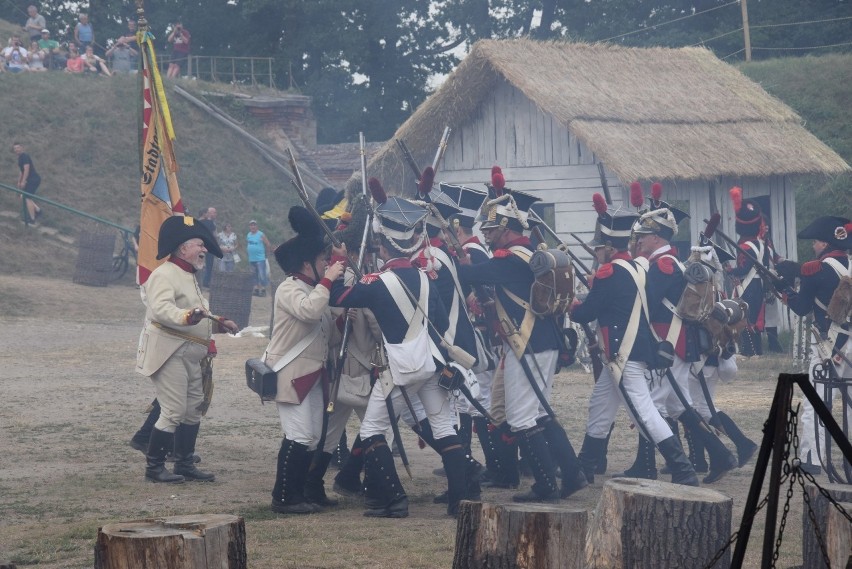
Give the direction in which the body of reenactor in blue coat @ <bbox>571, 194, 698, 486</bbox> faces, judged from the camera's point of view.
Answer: to the viewer's left

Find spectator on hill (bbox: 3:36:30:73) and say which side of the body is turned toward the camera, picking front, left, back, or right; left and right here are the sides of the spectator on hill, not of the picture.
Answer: front

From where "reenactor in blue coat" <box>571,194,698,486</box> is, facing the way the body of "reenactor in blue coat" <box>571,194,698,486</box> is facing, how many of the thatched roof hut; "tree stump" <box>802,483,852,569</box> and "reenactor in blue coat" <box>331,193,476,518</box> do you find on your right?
1

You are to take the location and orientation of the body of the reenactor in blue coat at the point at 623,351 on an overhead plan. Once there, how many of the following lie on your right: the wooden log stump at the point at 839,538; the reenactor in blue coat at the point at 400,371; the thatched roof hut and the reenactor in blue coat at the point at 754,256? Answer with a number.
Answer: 2

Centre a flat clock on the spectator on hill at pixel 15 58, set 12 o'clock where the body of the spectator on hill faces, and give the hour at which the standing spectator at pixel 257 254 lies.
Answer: The standing spectator is roughly at 11 o'clock from the spectator on hill.

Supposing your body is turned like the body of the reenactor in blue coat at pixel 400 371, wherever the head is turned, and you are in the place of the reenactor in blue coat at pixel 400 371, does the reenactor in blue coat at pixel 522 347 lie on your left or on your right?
on your right

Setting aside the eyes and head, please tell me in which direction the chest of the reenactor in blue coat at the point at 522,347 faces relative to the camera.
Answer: to the viewer's left

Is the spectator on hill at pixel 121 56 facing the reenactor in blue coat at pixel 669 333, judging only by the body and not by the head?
yes

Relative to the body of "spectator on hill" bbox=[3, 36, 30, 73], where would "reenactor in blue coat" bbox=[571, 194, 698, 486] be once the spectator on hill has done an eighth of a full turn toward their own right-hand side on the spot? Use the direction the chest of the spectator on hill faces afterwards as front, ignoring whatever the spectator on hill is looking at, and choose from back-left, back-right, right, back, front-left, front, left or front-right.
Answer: front-left

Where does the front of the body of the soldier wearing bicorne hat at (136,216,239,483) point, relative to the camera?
to the viewer's right

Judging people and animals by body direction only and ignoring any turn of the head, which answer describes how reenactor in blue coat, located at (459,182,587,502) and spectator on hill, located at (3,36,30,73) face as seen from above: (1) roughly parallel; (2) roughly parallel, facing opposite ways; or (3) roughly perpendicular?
roughly perpendicular

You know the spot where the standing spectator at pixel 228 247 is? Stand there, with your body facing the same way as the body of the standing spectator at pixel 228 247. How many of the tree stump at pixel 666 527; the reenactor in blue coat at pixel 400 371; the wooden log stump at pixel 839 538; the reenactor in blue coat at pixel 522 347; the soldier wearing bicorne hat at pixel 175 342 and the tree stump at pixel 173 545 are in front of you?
6

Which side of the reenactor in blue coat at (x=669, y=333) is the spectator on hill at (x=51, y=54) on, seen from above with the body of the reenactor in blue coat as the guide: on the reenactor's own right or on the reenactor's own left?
on the reenactor's own right

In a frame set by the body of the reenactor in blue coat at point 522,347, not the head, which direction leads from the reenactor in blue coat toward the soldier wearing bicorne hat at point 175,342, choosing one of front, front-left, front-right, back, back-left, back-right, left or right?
front

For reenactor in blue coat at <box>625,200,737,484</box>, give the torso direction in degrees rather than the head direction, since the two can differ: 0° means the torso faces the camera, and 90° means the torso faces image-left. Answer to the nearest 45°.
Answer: approximately 90°

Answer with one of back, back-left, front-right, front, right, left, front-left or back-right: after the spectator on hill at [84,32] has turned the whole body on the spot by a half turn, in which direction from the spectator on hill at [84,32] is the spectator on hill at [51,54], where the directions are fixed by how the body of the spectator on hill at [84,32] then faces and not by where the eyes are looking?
left

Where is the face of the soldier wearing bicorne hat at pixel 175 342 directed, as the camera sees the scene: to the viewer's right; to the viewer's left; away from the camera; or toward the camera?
to the viewer's right

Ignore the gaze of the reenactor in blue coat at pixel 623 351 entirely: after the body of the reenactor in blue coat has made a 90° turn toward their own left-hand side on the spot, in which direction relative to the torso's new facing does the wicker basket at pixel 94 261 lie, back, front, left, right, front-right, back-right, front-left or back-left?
back-right

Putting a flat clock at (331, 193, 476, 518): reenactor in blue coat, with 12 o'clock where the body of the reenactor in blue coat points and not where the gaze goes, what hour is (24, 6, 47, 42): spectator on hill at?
The spectator on hill is roughly at 1 o'clock from the reenactor in blue coat.

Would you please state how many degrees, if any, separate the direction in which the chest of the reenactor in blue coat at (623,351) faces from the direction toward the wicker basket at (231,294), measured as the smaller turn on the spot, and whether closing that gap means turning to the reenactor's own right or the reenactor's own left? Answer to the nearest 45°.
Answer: approximately 45° to the reenactor's own right

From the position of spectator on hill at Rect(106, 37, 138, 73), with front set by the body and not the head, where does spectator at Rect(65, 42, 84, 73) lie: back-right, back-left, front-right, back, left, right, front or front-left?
front-right

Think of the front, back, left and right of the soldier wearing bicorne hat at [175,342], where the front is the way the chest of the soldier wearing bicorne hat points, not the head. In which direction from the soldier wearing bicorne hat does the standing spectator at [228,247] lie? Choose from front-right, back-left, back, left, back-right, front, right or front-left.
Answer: left
